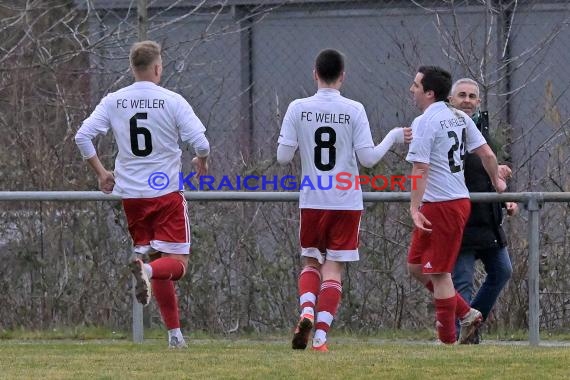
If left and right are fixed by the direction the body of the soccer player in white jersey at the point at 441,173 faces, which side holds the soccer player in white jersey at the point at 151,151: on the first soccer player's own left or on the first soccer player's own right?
on the first soccer player's own left

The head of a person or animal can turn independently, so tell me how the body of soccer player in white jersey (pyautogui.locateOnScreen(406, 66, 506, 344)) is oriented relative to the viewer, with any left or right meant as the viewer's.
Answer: facing away from the viewer and to the left of the viewer

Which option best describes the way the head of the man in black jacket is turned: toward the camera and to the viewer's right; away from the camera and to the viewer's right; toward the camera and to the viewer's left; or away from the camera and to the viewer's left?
toward the camera and to the viewer's left

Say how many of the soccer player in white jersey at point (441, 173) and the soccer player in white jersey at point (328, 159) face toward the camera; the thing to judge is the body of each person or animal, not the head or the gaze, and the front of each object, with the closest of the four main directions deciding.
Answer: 0

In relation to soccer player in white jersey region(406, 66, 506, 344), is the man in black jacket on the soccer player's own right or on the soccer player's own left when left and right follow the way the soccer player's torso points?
on the soccer player's own right

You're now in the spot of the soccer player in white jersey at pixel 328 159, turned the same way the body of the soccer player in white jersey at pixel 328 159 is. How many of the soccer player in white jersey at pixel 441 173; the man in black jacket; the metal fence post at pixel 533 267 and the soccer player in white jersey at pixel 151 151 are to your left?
1

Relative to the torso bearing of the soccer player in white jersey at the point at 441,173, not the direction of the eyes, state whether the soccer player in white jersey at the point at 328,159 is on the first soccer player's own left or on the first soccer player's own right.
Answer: on the first soccer player's own left

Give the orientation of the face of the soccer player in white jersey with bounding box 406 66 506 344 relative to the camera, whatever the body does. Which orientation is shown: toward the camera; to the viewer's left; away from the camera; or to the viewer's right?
to the viewer's left

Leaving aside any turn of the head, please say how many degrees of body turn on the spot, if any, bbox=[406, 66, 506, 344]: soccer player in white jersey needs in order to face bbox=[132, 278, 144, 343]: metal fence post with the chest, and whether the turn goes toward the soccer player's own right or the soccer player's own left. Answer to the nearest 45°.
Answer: approximately 45° to the soccer player's own left

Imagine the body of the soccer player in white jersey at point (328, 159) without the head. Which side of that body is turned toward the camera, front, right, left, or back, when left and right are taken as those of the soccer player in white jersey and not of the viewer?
back

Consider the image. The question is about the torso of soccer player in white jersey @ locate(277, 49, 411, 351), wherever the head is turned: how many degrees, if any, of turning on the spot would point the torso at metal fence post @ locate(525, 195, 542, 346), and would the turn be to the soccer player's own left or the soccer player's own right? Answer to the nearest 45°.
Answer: approximately 45° to the soccer player's own right
